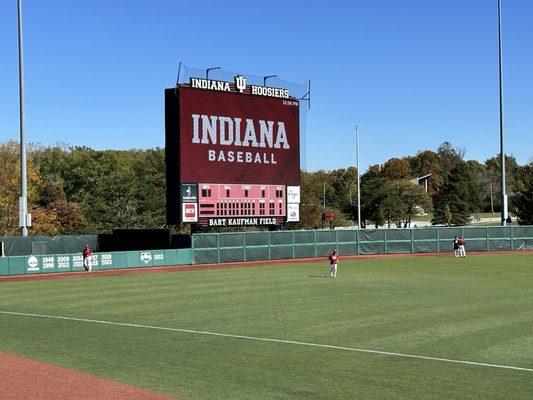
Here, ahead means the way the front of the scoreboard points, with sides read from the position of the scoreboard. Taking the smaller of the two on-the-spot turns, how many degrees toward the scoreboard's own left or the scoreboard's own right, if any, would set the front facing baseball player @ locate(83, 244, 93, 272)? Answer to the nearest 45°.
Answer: approximately 135° to the scoreboard's own right

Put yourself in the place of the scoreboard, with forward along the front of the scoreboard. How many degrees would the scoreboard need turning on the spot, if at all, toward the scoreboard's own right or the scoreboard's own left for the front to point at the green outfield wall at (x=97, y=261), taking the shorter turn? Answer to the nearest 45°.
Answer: approximately 135° to the scoreboard's own right

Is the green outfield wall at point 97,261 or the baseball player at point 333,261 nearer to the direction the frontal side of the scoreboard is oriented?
the baseball player

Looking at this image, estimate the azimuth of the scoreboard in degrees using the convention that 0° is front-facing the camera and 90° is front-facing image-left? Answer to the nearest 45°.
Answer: approximately 315°

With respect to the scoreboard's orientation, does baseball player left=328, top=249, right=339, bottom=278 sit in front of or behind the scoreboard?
in front
